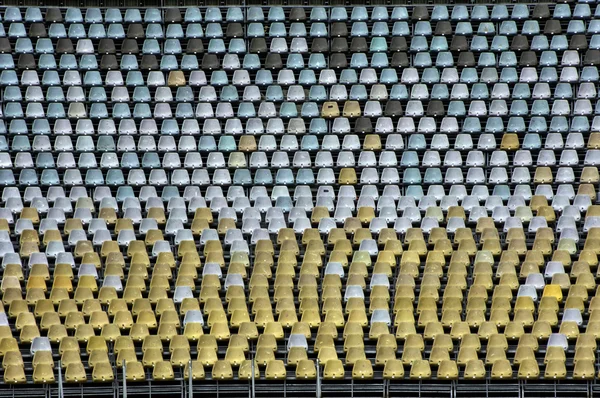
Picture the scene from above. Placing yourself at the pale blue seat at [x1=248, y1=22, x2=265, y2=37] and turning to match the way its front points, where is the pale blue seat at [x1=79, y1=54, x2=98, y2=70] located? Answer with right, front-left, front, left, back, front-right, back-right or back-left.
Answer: right

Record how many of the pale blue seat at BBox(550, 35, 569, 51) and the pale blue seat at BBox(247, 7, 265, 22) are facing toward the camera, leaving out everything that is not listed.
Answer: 2

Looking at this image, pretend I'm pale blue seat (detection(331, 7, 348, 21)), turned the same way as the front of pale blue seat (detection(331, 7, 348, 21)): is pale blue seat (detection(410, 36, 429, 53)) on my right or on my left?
on my left

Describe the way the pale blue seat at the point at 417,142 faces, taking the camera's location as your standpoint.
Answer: facing the viewer

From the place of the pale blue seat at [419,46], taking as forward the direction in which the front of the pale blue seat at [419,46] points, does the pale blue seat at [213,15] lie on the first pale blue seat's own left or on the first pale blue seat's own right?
on the first pale blue seat's own right

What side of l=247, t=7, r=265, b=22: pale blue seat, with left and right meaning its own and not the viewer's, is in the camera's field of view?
front

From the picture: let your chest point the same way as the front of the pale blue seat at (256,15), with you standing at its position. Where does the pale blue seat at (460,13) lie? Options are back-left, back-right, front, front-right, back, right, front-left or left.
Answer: left

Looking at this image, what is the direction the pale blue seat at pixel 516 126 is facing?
toward the camera

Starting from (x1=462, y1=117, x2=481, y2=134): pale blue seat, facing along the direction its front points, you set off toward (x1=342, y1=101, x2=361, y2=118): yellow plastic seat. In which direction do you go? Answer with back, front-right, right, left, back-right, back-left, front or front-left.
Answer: right

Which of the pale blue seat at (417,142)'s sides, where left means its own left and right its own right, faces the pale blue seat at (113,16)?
right

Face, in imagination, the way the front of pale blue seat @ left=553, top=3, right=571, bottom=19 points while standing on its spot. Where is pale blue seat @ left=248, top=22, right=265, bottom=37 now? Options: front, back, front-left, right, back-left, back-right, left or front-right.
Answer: right

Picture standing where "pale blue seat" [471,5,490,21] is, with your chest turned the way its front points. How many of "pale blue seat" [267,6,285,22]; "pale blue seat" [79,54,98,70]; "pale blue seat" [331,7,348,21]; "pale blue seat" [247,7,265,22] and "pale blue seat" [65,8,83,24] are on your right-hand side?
5

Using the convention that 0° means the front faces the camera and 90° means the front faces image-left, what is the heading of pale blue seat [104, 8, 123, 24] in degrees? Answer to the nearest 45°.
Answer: approximately 0°

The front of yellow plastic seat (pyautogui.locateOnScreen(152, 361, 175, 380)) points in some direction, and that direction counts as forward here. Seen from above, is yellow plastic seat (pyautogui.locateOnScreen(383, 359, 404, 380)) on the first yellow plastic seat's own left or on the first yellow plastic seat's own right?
on the first yellow plastic seat's own left

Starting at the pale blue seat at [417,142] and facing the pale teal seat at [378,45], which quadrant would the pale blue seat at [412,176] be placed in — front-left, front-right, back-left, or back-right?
back-left
